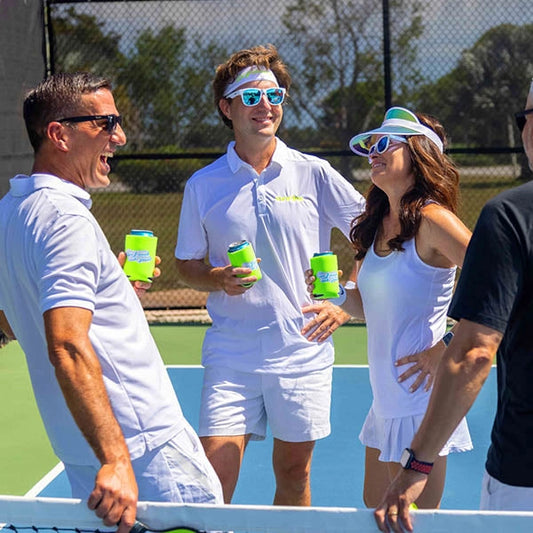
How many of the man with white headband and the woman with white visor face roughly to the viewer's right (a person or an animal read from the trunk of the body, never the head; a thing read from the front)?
0

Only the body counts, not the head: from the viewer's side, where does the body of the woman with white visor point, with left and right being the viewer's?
facing the viewer and to the left of the viewer

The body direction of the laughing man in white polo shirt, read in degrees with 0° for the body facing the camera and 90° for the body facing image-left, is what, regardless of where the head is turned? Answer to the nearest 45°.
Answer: approximately 270°

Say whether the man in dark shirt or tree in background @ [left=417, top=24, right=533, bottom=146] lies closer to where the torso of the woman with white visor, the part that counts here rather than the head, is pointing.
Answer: the man in dark shirt

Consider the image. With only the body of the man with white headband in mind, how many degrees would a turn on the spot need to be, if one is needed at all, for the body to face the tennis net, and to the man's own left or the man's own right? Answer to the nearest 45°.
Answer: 0° — they already face it

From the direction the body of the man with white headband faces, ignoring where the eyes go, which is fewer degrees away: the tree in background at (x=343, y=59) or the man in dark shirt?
the man in dark shirt

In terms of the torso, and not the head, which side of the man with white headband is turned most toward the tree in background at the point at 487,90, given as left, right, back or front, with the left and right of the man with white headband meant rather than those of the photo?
back

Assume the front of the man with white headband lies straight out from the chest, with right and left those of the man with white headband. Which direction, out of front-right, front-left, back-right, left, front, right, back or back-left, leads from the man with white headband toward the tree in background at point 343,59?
back

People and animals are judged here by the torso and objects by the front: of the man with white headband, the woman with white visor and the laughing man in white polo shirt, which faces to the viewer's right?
the laughing man in white polo shirt

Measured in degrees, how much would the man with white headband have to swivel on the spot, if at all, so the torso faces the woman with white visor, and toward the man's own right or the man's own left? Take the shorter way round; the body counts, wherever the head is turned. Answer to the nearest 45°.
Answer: approximately 45° to the man's own left

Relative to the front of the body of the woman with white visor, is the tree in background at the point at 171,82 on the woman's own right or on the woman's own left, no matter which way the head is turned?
on the woman's own right

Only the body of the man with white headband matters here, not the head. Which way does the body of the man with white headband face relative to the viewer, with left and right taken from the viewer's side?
facing the viewer

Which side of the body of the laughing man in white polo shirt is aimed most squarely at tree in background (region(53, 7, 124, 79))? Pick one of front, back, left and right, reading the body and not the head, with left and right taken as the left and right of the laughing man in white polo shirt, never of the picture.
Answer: left

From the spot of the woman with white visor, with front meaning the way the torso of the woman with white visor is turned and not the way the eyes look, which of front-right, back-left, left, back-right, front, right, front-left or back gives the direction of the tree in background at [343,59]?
back-right

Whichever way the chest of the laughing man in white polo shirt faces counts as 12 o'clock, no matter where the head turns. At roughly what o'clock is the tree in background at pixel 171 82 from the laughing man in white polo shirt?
The tree in background is roughly at 9 o'clock from the laughing man in white polo shirt.

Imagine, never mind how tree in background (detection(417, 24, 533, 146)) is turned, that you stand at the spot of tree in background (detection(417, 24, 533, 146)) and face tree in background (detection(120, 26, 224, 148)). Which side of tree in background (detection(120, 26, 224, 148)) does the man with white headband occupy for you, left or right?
left

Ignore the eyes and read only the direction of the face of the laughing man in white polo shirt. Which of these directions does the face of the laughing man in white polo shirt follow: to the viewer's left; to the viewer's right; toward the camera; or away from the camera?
to the viewer's right

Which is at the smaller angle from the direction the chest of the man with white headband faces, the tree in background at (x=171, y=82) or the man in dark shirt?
the man in dark shirt
